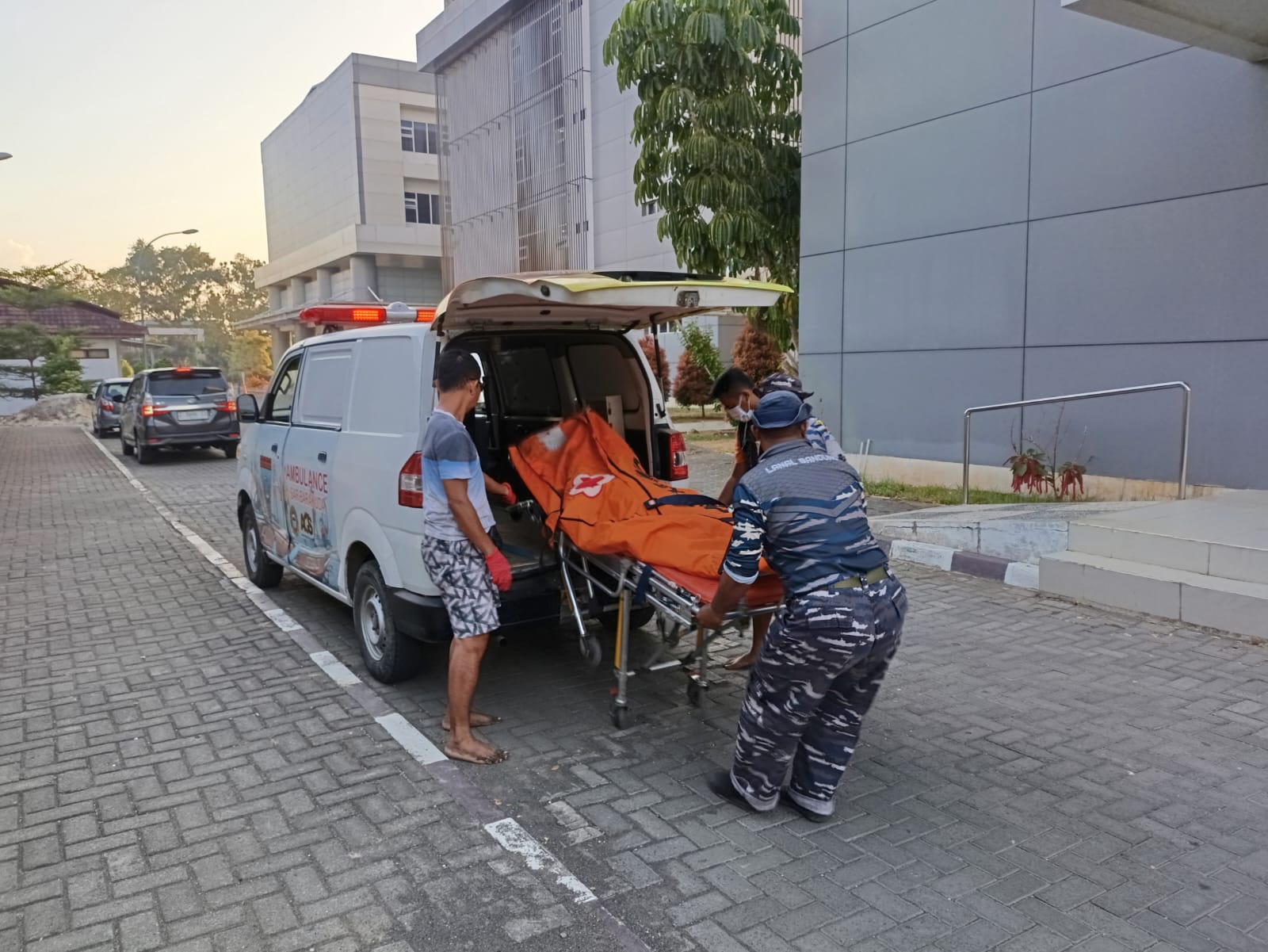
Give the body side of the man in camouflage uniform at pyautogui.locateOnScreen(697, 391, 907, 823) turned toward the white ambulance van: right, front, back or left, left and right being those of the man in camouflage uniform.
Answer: front

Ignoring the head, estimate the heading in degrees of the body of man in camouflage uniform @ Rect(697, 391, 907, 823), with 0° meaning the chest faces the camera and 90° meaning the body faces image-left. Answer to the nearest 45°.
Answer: approximately 135°

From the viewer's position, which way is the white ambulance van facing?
facing away from the viewer and to the left of the viewer

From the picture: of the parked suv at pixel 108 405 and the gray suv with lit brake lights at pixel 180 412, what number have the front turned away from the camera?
2

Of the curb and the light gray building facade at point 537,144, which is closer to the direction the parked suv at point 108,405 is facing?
the light gray building facade

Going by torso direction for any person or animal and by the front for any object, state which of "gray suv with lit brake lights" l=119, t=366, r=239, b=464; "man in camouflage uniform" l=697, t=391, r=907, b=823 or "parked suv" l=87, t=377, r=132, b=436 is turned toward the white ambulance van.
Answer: the man in camouflage uniform

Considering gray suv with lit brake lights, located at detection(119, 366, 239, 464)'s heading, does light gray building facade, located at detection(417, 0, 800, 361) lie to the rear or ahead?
ahead

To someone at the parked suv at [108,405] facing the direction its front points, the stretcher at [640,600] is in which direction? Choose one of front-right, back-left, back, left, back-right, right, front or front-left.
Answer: back

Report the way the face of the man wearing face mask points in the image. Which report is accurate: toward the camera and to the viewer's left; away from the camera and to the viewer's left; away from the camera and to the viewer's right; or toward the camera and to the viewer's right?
toward the camera and to the viewer's left

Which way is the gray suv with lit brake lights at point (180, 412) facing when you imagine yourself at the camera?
facing away from the viewer

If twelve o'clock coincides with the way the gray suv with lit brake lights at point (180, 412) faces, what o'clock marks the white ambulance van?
The white ambulance van is roughly at 6 o'clock from the gray suv with lit brake lights.

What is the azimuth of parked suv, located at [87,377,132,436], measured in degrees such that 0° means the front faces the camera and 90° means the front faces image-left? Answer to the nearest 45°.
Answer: approximately 180°

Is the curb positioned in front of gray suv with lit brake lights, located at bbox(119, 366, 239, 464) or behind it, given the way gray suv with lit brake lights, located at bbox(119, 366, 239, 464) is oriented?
behind

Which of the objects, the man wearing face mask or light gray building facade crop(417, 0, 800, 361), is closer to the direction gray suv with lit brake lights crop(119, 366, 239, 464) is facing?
the light gray building facade
